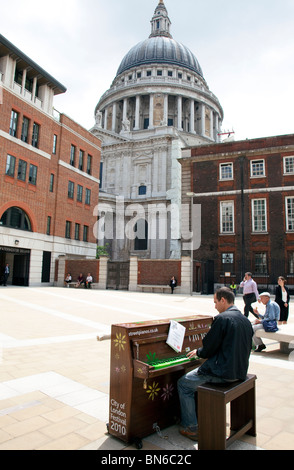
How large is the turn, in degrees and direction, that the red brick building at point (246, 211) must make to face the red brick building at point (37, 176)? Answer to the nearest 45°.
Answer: approximately 90° to its right

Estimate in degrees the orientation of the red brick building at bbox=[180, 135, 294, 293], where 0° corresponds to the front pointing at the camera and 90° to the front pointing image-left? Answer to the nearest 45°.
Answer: approximately 0°

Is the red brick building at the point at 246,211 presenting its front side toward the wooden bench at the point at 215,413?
yes

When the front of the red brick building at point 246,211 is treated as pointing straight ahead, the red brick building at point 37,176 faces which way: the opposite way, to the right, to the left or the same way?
to the left

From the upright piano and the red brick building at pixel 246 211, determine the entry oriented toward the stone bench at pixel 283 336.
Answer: the red brick building

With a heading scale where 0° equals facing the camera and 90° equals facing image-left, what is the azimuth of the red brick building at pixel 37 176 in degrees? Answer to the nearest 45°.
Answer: approximately 315°

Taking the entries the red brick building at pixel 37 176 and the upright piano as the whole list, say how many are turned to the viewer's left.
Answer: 0

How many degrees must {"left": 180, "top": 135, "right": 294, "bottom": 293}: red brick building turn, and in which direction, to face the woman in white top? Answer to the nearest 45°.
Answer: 0° — it already faces them

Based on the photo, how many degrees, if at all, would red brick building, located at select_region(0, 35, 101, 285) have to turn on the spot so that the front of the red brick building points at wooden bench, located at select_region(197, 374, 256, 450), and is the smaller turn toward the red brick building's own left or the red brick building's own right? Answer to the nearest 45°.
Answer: approximately 45° to the red brick building's own right

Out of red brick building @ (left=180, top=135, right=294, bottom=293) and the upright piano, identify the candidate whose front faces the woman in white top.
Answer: the red brick building

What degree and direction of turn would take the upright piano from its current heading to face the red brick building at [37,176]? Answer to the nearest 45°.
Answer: approximately 180°

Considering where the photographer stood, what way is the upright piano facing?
facing the viewer and to the right of the viewer

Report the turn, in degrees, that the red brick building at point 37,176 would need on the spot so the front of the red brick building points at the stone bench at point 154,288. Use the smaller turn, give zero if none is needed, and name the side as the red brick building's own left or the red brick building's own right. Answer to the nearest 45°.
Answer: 0° — it already faces it

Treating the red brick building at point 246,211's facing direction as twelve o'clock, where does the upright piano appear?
The upright piano is roughly at 12 o'clock from the red brick building.

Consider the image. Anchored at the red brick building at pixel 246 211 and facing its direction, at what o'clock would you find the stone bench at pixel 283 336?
The stone bench is roughly at 12 o'clock from the red brick building.

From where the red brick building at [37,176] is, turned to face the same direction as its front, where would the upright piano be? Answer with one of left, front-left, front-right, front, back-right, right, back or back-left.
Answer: front-right
